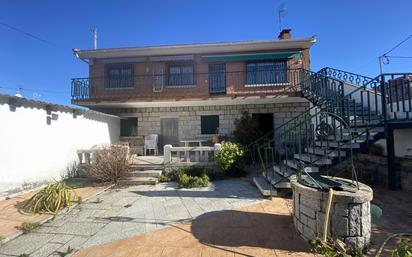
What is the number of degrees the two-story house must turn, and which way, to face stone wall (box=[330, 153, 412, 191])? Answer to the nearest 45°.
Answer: approximately 45° to its left

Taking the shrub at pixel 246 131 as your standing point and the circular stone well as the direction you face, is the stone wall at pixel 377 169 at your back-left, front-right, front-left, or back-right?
front-left

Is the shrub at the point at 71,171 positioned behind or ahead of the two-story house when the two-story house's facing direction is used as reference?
ahead

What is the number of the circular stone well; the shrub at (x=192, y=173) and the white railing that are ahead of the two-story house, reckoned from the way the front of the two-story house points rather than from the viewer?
3

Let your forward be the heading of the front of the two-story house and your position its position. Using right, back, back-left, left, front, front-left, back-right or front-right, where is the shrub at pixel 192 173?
front

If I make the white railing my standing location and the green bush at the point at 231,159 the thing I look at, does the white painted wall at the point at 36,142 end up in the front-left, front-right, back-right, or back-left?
back-right

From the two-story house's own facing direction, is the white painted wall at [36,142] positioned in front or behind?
in front

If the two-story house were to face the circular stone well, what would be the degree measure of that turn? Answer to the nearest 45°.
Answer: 0° — it already faces it

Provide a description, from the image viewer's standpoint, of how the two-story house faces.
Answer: facing the viewer

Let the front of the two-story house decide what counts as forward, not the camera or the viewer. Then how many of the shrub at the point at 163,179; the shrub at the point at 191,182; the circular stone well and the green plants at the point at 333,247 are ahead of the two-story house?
4

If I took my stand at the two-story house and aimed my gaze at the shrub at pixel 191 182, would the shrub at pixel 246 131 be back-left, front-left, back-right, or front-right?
front-left

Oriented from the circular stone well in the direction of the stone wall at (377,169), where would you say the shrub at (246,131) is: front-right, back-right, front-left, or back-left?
front-left

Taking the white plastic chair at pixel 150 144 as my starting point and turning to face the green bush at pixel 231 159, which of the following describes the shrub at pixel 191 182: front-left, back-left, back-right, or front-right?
front-right

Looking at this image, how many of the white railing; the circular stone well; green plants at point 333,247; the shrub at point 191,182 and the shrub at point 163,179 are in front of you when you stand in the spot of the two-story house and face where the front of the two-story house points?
5

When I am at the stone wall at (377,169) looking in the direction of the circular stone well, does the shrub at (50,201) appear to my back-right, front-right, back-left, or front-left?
front-right

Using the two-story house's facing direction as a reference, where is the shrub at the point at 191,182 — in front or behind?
in front

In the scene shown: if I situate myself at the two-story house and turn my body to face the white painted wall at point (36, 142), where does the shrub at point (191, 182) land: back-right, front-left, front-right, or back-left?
front-left

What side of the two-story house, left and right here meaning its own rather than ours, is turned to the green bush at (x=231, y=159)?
front
